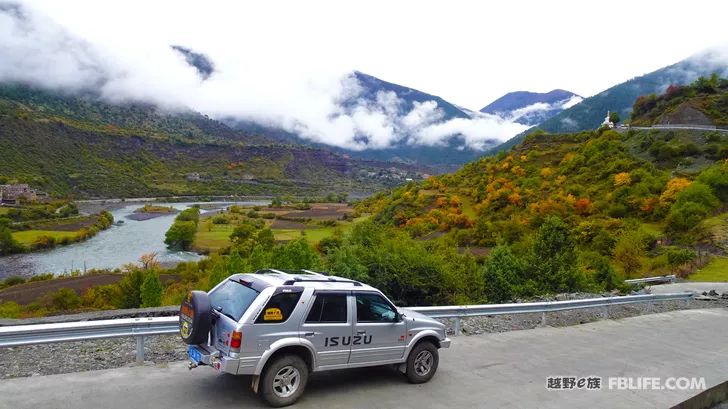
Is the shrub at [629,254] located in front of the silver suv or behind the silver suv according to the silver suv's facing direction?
in front

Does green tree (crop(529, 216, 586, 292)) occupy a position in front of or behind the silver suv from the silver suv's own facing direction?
in front

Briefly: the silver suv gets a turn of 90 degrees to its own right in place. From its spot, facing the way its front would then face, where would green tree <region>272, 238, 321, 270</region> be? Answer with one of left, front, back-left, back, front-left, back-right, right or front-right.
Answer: back-left

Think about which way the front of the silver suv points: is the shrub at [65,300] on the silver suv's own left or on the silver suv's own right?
on the silver suv's own left

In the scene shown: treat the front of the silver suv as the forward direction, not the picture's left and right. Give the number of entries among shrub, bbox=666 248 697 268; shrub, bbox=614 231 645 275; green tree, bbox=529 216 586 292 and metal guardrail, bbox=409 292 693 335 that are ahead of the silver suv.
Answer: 4

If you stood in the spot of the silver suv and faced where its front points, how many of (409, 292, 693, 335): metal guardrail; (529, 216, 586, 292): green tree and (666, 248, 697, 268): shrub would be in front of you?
3

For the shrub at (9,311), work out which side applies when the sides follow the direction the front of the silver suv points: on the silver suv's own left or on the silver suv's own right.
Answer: on the silver suv's own left

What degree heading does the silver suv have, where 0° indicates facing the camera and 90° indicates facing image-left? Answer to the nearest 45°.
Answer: approximately 225°

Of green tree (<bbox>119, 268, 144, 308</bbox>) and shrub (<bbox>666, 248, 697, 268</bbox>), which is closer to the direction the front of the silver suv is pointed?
the shrub

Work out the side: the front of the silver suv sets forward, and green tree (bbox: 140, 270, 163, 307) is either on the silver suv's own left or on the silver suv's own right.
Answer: on the silver suv's own left

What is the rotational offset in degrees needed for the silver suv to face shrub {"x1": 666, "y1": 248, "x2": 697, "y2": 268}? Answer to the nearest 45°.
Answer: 0° — it already faces it

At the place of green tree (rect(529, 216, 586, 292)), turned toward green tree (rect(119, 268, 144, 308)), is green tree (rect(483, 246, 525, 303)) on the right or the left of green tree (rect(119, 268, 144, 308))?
left

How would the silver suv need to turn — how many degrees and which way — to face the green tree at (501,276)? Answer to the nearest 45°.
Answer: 0° — it already faces it

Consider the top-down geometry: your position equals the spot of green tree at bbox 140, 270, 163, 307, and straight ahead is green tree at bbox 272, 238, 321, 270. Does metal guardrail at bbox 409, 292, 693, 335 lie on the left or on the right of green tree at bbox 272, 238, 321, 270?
right
